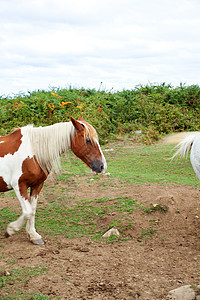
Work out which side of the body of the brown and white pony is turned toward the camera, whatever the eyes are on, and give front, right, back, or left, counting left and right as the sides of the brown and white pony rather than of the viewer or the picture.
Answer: right

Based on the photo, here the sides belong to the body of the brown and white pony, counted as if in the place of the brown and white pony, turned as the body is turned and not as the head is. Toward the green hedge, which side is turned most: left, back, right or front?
left

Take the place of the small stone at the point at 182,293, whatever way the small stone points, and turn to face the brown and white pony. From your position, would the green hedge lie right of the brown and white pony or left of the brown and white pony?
right

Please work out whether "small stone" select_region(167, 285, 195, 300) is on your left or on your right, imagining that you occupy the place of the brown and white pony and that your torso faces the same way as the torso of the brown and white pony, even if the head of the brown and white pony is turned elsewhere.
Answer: on your right
